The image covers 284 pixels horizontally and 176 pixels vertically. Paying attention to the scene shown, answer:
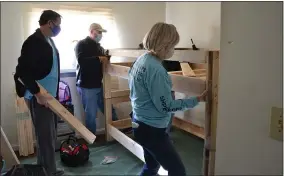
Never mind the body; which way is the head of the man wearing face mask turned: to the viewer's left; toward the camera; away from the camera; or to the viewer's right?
to the viewer's right

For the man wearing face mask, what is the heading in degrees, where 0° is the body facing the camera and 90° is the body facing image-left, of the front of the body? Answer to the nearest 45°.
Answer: approximately 270°

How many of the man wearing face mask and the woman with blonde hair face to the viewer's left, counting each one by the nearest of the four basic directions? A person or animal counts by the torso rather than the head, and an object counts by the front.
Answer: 0

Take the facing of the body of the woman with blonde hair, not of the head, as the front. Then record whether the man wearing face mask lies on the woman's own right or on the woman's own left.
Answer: on the woman's own left

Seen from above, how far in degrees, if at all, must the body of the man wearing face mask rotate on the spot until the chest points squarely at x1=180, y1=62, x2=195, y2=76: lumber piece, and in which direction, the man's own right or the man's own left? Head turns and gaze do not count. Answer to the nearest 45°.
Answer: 0° — they already face it

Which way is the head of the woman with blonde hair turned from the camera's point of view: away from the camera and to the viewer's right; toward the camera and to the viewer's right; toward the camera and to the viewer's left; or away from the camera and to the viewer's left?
away from the camera and to the viewer's right

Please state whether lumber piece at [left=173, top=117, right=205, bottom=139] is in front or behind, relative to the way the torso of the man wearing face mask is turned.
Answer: in front

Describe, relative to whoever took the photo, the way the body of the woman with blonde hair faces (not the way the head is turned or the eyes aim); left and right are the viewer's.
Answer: facing away from the viewer and to the right of the viewer
